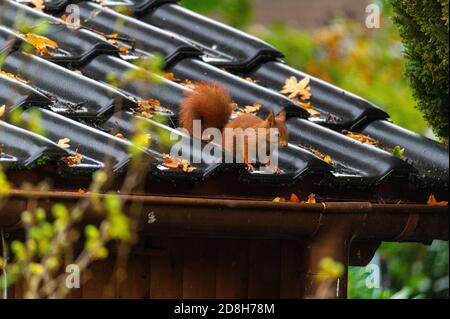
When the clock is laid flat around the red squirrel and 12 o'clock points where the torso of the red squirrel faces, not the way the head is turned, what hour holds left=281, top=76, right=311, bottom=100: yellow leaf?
The yellow leaf is roughly at 10 o'clock from the red squirrel.

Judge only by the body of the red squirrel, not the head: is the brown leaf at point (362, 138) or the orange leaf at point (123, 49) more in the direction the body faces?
the brown leaf

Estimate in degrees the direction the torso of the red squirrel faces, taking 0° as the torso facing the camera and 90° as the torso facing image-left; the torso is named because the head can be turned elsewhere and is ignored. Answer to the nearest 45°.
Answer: approximately 270°

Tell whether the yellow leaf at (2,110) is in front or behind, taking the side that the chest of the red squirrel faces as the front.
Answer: behind

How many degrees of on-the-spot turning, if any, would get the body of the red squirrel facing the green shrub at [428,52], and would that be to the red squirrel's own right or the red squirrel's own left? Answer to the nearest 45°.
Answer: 0° — it already faces it

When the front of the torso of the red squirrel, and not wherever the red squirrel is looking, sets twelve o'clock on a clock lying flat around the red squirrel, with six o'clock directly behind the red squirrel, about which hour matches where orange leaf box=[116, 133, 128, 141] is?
The orange leaf is roughly at 5 o'clock from the red squirrel.

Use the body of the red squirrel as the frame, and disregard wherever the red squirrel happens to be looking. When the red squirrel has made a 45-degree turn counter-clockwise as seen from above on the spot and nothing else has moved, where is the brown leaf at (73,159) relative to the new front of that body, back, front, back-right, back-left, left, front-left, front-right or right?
back
